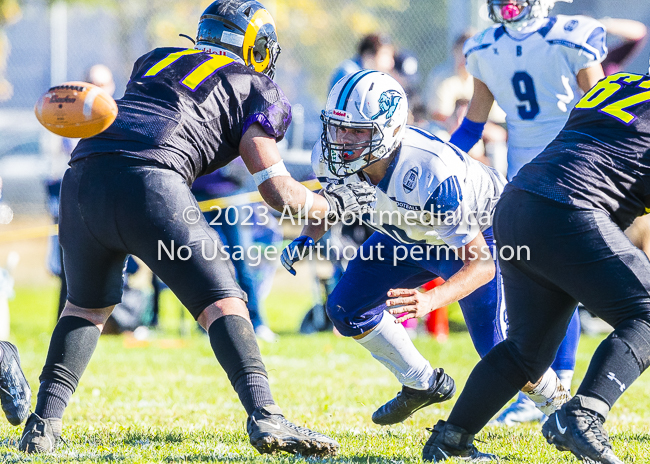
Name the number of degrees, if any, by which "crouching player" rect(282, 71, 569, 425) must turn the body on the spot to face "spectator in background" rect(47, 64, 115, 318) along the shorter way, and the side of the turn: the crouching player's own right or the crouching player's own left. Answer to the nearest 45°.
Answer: approximately 90° to the crouching player's own right

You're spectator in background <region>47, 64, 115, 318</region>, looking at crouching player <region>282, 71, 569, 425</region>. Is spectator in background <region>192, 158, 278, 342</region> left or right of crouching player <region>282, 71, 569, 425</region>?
left

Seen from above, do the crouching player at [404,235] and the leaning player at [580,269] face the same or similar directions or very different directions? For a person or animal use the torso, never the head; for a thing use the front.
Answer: very different directions

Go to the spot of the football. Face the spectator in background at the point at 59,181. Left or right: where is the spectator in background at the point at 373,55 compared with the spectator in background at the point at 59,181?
right

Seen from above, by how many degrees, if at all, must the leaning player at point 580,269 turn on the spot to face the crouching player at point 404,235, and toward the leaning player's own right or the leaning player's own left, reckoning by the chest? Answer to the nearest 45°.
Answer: approximately 90° to the leaning player's own left
